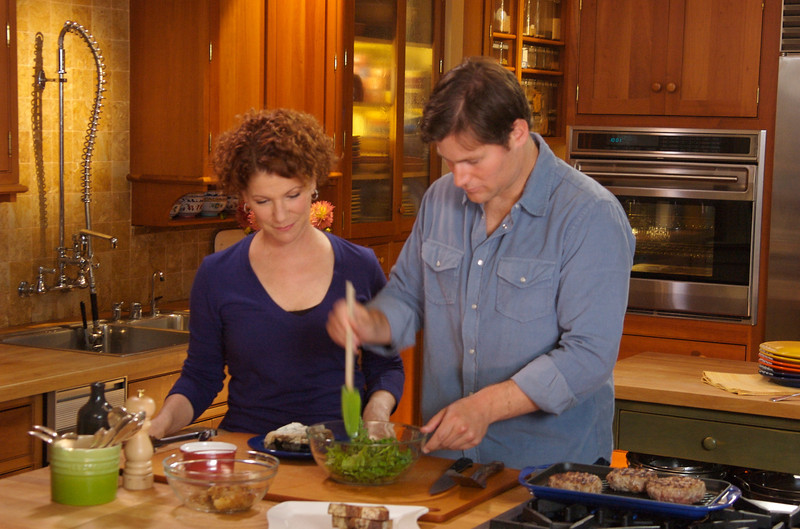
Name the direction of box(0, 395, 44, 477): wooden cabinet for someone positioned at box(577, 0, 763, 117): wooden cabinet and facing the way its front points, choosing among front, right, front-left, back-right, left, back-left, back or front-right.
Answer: front-right

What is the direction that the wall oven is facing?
toward the camera

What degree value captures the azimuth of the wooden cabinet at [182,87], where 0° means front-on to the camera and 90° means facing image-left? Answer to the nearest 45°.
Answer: approximately 315°

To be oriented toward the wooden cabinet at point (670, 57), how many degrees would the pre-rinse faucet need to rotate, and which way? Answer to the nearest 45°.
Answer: approximately 45° to its left

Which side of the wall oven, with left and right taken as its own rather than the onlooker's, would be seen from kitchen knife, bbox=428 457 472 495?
front

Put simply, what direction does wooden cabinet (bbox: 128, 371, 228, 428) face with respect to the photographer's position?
facing the viewer and to the right of the viewer

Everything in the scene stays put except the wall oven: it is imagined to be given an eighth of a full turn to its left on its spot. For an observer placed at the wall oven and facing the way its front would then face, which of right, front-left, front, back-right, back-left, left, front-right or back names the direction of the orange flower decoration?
right

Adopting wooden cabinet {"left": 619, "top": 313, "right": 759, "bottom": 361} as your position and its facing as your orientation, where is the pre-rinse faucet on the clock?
The pre-rinse faucet is roughly at 2 o'clock from the wooden cabinet.

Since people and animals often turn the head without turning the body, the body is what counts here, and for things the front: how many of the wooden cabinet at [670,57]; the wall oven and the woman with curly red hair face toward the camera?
3

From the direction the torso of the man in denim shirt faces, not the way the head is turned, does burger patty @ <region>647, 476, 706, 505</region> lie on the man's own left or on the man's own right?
on the man's own left

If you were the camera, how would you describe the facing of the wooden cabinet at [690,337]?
facing the viewer

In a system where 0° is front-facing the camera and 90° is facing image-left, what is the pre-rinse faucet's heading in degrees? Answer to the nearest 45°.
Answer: approximately 315°
